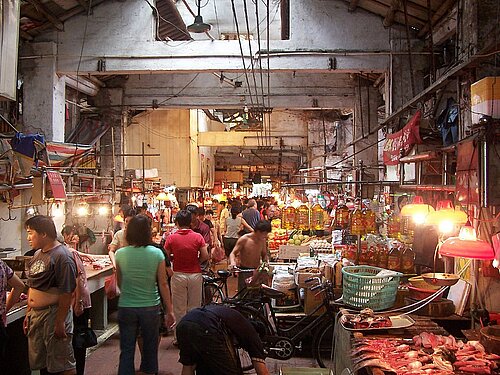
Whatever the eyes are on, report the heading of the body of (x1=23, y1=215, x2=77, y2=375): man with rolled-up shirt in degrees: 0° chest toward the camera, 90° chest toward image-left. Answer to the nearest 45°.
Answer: approximately 45°

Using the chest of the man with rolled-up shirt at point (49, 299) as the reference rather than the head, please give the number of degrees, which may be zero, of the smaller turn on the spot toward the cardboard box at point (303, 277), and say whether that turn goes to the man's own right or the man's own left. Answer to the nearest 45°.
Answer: approximately 135° to the man's own left

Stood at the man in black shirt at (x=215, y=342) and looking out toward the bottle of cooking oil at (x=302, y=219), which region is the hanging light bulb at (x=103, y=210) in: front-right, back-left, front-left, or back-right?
front-left

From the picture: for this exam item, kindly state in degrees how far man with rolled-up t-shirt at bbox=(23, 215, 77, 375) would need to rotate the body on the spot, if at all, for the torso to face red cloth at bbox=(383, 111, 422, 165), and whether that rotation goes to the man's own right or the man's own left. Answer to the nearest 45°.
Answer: approximately 135° to the man's own left

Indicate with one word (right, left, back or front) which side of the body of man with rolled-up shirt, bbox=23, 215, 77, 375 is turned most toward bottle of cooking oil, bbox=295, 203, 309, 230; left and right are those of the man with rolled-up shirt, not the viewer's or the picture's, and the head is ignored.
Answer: back

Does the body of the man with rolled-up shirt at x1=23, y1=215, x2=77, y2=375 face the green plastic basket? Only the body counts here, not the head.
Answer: no

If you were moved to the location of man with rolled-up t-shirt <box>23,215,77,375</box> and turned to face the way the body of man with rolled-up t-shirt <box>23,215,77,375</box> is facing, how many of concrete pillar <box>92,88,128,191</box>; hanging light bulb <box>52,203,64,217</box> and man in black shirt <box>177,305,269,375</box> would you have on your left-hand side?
1

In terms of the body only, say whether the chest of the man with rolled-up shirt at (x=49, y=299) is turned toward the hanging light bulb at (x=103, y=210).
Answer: no

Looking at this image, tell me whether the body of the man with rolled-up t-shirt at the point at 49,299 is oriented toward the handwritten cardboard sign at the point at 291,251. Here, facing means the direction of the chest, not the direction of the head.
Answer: no

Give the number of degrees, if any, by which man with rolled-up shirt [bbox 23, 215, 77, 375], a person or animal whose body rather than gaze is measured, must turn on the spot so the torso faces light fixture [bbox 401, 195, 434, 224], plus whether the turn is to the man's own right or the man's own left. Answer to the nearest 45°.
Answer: approximately 135° to the man's own left

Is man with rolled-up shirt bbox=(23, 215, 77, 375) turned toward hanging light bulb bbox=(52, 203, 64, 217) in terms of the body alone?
no
